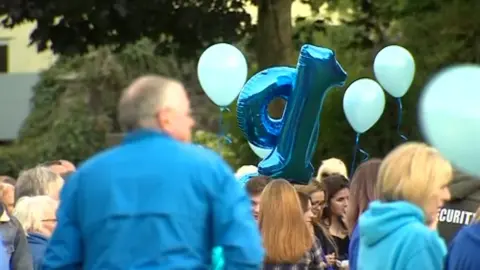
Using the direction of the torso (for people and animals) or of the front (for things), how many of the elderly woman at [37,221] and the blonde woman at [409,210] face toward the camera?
0

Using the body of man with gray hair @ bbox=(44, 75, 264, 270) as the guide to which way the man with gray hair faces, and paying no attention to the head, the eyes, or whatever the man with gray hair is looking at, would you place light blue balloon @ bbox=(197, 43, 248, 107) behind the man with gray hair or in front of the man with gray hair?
in front

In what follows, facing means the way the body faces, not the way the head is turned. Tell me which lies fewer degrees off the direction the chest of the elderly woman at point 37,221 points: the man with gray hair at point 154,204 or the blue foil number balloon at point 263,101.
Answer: the blue foil number balloon

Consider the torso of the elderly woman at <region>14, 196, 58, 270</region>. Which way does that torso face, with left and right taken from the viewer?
facing away from the viewer and to the right of the viewer

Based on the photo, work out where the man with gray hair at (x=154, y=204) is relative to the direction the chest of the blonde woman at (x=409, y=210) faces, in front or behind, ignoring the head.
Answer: behind

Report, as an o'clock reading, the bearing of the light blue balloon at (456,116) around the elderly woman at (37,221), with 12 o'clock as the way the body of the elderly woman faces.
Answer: The light blue balloon is roughly at 3 o'clock from the elderly woman.

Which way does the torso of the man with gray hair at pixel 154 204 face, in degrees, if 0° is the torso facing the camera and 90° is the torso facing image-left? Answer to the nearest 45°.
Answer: approximately 180°

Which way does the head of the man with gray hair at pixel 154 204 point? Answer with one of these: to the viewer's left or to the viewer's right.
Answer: to the viewer's right

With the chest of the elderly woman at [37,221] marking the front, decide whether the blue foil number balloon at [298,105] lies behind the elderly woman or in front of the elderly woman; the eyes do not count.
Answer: in front

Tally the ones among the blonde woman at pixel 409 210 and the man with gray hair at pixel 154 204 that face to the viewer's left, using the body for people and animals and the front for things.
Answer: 0
